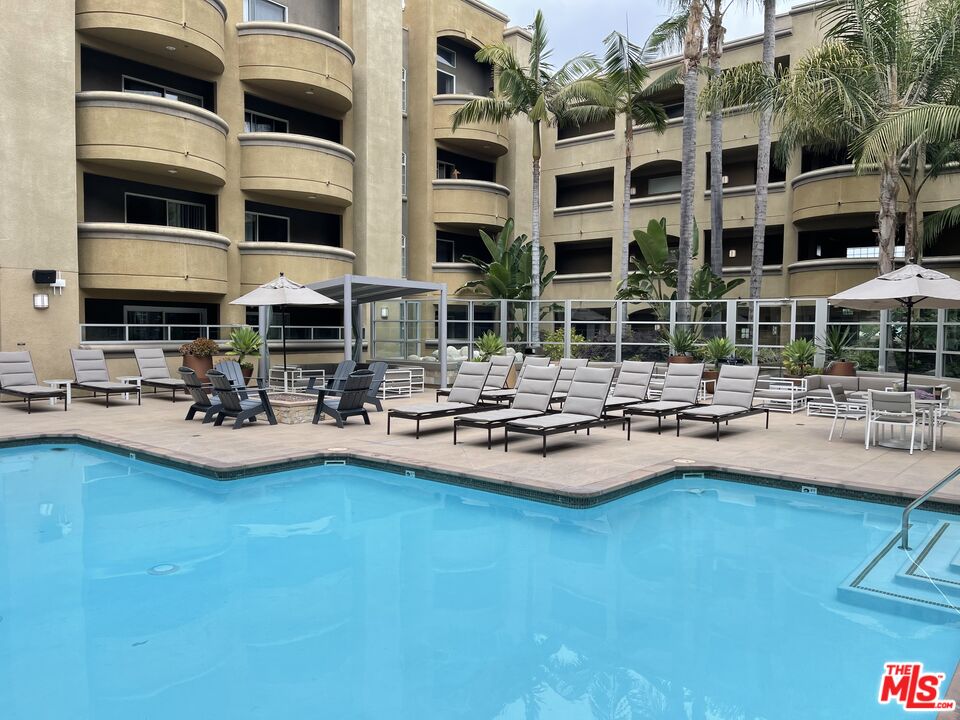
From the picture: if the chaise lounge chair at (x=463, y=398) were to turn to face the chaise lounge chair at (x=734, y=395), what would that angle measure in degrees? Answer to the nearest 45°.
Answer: approximately 135° to its left

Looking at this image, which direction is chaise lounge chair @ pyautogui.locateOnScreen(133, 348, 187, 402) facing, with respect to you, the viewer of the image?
facing the viewer and to the right of the viewer

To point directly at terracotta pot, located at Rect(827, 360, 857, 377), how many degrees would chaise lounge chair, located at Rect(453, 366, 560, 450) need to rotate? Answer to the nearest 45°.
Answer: approximately 180°

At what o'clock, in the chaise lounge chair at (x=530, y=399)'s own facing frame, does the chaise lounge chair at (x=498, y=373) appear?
the chaise lounge chair at (x=498, y=373) is roughly at 4 o'clock from the chaise lounge chair at (x=530, y=399).

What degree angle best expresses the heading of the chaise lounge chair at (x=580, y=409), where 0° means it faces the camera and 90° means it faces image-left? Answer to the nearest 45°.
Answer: approximately 45°

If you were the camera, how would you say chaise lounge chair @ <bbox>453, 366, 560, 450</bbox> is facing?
facing the viewer and to the left of the viewer

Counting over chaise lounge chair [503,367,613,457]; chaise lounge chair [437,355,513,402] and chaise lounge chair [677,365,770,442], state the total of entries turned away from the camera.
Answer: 0

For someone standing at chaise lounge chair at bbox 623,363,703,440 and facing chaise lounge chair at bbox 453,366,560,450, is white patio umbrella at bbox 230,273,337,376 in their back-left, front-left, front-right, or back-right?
front-right

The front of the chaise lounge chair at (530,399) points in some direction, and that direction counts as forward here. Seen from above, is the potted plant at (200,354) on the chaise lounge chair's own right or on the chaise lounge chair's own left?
on the chaise lounge chair's own right

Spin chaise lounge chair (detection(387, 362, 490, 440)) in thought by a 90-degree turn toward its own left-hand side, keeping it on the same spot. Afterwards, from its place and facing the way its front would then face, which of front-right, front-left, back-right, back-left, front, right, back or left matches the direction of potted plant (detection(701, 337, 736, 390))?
left
